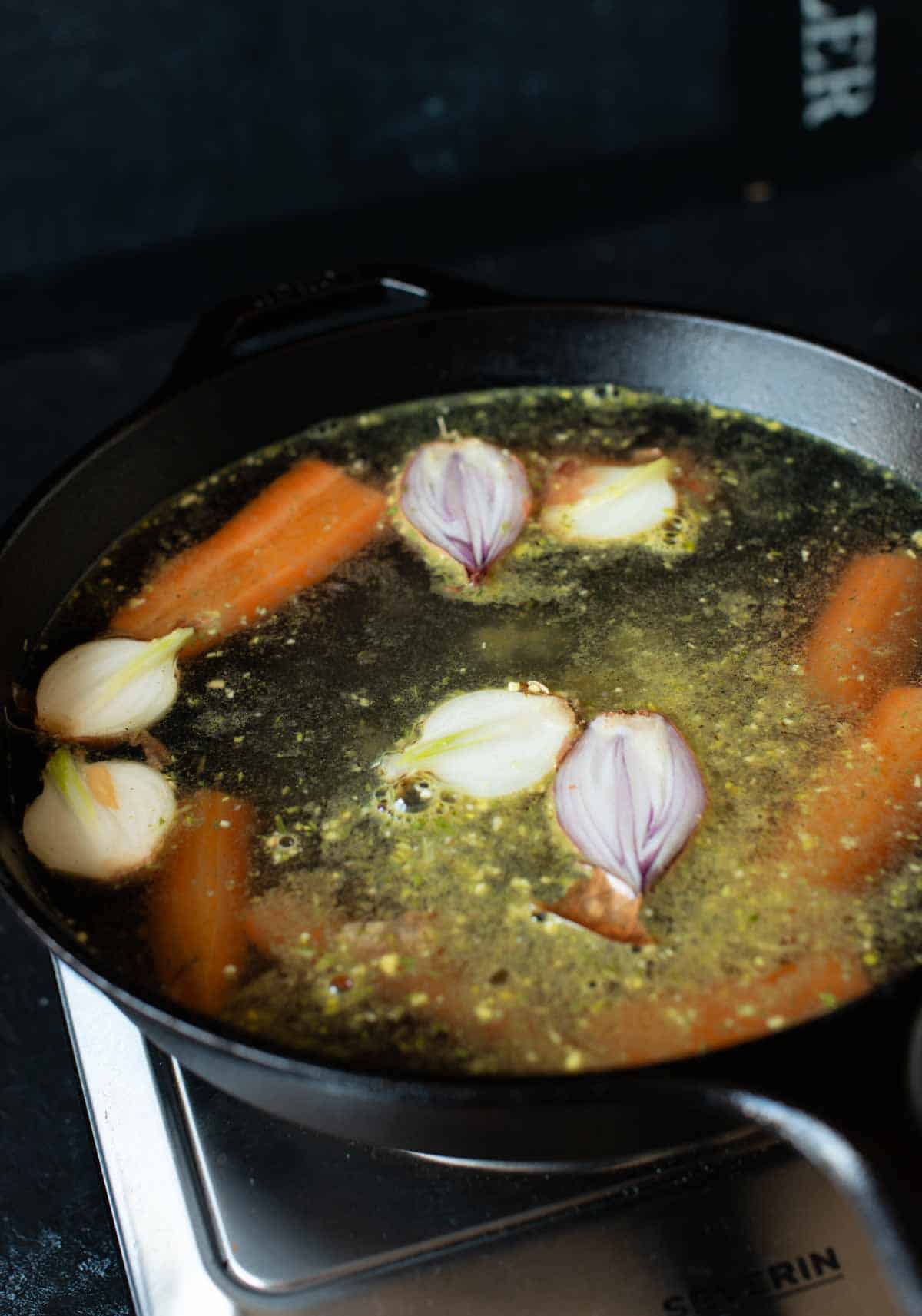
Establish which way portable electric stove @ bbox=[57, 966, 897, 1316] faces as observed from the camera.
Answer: facing the viewer and to the right of the viewer
